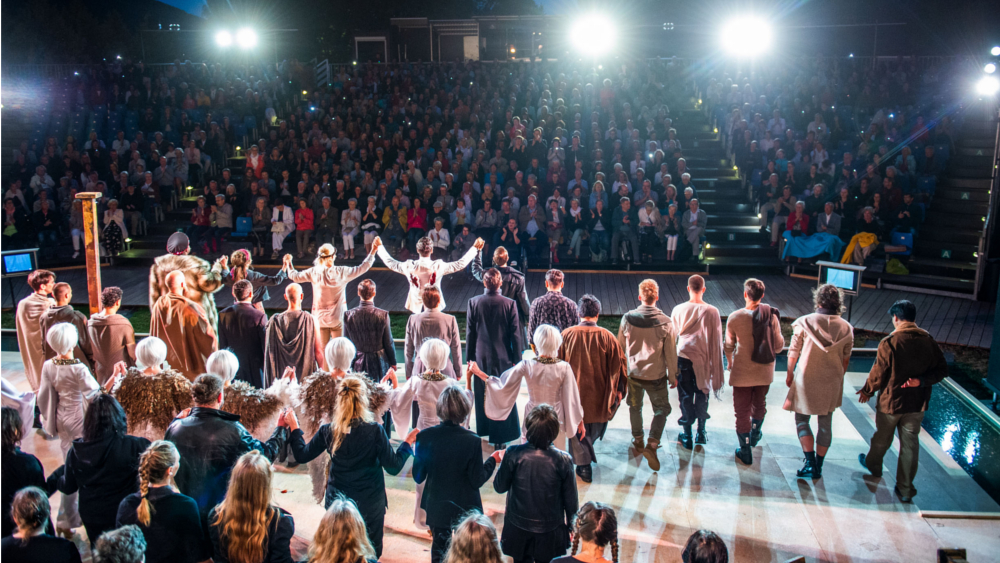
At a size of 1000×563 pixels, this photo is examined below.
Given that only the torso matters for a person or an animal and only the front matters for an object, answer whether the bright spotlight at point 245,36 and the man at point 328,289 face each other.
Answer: yes

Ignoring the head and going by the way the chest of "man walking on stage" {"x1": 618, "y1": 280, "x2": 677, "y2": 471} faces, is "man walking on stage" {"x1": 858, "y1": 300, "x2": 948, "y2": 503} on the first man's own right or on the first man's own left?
on the first man's own right

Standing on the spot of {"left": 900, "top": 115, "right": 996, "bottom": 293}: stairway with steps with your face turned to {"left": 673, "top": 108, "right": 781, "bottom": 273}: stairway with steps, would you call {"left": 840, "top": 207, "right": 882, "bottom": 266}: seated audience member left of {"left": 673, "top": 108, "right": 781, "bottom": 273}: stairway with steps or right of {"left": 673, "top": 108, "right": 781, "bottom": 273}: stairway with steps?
left

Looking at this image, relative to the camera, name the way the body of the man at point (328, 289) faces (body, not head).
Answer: away from the camera

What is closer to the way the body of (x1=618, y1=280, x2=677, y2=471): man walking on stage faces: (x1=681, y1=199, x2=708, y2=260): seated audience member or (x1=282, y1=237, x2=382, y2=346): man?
the seated audience member

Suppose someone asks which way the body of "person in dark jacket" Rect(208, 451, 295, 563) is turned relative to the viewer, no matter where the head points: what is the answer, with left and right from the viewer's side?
facing away from the viewer

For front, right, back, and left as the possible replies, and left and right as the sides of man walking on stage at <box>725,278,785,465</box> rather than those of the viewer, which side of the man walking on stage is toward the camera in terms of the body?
back

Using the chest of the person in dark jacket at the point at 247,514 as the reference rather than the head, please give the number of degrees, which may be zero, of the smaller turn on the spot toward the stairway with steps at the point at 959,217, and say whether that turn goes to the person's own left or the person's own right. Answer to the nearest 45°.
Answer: approximately 45° to the person's own right

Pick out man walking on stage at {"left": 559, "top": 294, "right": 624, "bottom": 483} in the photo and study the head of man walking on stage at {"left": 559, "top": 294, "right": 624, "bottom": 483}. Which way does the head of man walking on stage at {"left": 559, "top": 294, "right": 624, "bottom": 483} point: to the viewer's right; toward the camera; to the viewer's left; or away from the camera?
away from the camera

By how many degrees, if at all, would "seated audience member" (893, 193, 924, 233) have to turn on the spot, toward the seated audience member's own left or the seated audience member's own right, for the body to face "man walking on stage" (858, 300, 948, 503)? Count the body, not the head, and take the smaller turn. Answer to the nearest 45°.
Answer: approximately 45° to the seated audience member's own left

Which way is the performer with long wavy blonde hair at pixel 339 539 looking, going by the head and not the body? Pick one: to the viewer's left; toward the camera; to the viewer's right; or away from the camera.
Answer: away from the camera

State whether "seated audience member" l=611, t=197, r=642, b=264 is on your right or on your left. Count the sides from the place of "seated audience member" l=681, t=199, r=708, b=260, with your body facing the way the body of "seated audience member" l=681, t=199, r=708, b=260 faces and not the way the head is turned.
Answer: on your right

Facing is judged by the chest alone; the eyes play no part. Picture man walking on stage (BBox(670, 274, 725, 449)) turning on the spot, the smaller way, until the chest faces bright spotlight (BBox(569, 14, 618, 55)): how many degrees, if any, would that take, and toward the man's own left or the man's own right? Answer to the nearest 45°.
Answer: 0° — they already face it

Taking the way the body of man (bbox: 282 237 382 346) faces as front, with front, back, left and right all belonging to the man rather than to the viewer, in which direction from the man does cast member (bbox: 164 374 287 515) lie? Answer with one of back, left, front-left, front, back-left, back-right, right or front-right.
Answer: back

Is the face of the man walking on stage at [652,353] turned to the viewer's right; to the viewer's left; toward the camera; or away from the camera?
away from the camera

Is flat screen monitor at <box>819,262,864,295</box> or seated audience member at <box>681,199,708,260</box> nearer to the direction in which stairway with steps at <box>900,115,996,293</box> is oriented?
the flat screen monitor
